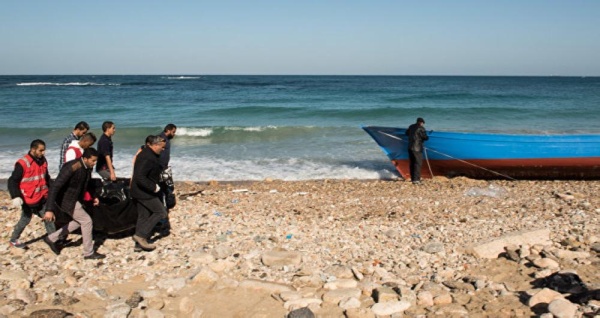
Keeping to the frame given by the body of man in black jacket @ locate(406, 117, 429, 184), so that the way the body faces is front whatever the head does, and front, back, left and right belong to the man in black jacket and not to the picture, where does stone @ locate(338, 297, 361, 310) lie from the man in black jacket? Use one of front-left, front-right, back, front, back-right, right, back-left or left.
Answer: back-right

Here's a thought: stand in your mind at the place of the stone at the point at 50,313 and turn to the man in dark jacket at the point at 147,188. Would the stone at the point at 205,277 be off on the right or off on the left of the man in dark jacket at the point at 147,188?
right
